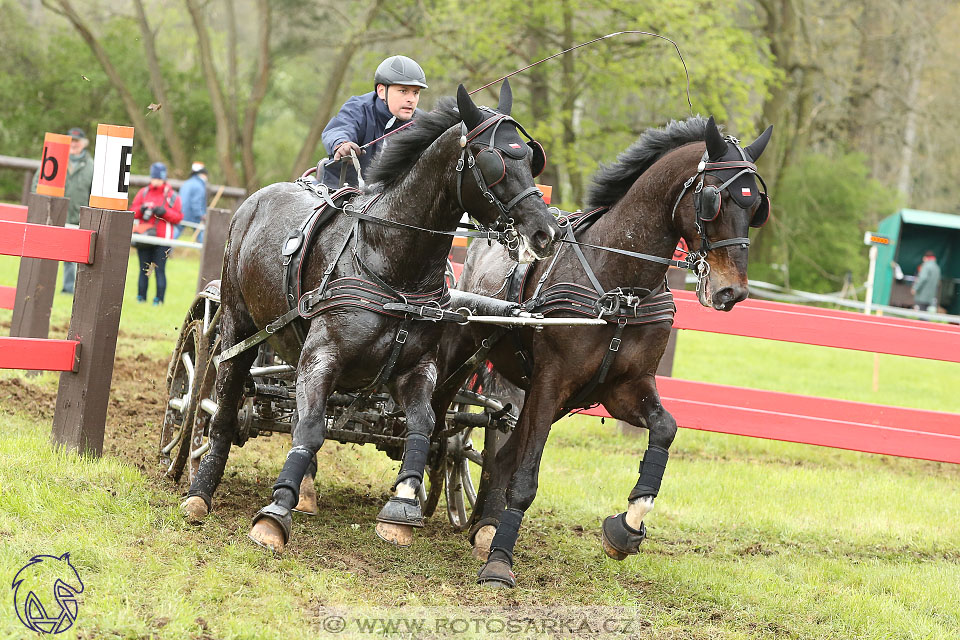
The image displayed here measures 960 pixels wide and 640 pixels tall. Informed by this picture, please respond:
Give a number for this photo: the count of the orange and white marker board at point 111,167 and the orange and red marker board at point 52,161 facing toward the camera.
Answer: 2

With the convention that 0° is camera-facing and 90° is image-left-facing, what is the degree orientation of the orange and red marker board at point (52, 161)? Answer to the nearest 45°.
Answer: approximately 0°

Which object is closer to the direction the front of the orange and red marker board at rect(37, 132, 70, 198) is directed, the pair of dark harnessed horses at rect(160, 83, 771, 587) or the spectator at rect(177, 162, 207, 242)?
the pair of dark harnessed horses

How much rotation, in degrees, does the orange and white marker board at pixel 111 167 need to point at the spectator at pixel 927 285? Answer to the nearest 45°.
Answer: approximately 135° to its left

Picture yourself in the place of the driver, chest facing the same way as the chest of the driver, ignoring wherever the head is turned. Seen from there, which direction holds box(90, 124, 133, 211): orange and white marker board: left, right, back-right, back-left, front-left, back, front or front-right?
back-right

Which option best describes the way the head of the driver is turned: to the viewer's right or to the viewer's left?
to the viewer's right

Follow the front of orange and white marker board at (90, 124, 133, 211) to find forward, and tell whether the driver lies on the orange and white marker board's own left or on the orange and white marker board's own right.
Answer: on the orange and white marker board's own left

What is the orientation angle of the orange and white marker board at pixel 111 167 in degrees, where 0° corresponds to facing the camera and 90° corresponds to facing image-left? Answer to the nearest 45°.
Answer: approximately 0°

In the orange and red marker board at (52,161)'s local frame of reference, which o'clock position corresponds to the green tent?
The green tent is roughly at 8 o'clock from the orange and red marker board.
